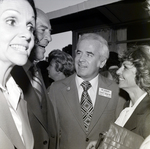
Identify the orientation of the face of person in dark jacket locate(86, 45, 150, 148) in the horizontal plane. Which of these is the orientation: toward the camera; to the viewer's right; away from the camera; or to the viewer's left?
to the viewer's left

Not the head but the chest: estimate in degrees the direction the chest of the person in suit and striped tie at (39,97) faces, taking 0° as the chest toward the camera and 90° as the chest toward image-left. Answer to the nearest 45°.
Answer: approximately 315°

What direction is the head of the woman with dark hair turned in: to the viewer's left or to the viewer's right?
to the viewer's right

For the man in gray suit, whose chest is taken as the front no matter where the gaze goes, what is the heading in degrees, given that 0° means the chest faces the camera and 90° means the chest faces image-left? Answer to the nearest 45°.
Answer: approximately 0°

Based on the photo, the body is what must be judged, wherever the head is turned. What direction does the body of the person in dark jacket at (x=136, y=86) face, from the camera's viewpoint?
to the viewer's left

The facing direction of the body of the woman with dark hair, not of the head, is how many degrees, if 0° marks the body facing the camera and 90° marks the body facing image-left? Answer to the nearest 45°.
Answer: approximately 315°
